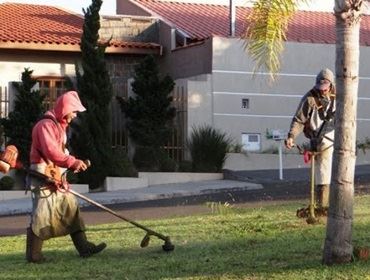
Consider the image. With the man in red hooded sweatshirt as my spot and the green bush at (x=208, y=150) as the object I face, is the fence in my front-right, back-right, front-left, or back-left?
front-left

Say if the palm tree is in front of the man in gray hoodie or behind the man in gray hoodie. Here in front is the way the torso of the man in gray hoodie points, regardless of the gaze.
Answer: in front

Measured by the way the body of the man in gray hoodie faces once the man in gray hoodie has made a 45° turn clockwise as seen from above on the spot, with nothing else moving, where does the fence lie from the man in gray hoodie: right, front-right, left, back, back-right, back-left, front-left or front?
right

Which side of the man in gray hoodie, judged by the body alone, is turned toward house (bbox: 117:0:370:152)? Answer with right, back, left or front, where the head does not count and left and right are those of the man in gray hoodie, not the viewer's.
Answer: back

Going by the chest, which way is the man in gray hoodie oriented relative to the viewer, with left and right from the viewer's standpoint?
facing the viewer

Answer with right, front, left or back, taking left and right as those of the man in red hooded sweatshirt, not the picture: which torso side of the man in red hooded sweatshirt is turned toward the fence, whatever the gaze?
left

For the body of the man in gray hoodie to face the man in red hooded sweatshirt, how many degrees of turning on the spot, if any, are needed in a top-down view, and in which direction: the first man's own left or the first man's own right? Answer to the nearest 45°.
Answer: approximately 45° to the first man's own right

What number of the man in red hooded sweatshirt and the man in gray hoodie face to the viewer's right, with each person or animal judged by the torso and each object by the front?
1

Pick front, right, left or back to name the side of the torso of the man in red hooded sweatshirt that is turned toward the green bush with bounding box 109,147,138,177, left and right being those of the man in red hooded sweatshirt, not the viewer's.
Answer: left

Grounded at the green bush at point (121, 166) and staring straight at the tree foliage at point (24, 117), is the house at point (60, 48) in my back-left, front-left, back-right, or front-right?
front-right

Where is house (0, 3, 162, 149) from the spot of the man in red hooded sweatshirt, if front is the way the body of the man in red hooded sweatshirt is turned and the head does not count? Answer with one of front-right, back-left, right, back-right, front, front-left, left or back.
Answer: left

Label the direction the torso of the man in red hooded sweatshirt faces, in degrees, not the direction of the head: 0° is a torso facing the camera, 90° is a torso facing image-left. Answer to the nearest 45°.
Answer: approximately 270°

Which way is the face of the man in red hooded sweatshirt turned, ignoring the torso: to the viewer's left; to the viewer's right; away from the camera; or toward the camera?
to the viewer's right
